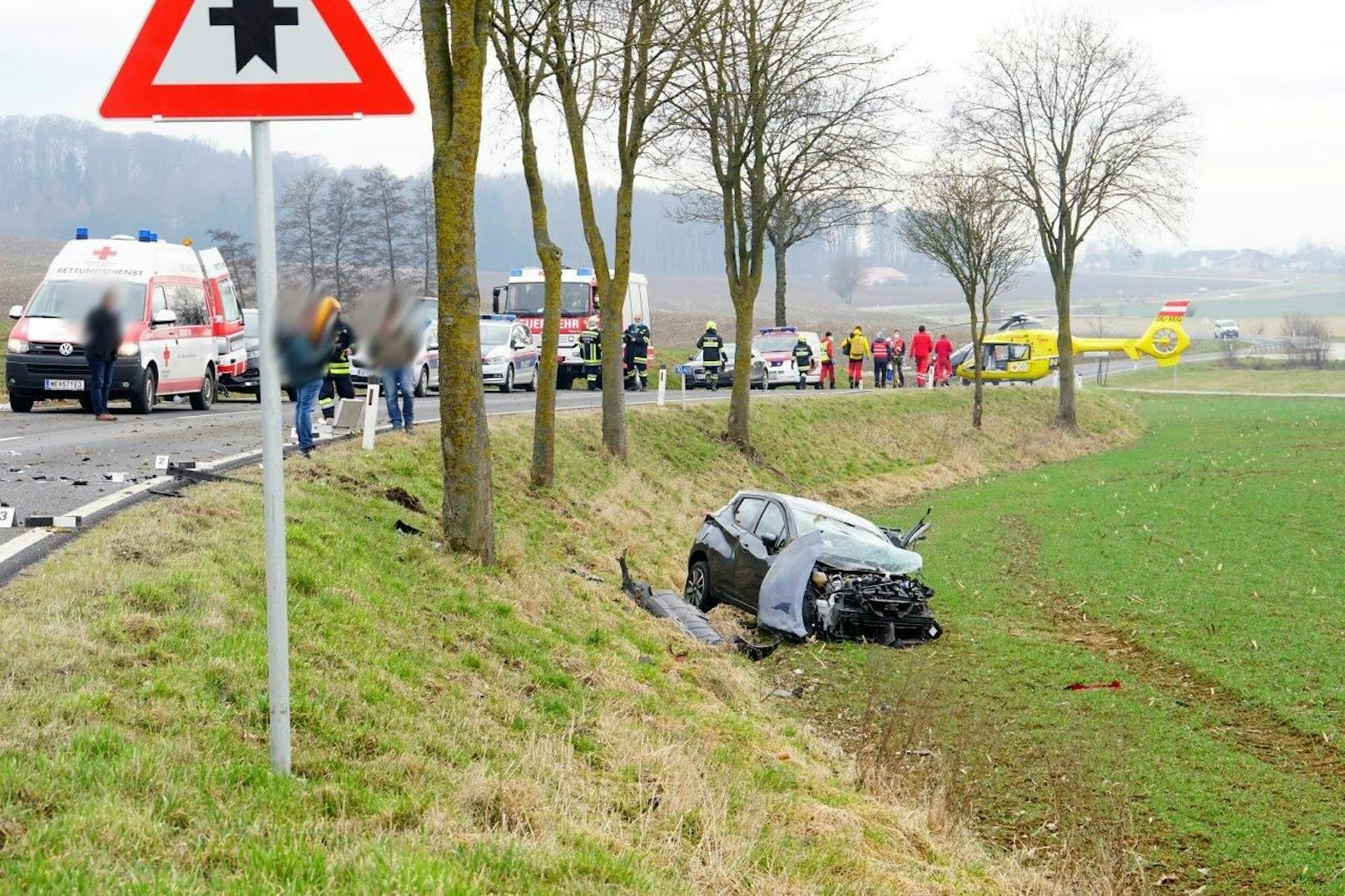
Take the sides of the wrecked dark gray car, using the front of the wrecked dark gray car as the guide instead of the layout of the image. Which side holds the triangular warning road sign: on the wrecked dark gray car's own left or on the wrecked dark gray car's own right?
on the wrecked dark gray car's own right

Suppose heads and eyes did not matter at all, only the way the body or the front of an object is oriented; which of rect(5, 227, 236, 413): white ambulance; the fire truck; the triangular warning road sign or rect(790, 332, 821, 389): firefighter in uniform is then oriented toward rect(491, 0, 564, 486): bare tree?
the fire truck

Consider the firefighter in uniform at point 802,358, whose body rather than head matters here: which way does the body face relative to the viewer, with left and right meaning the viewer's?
facing away from the viewer

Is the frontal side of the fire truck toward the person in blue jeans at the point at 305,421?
yes

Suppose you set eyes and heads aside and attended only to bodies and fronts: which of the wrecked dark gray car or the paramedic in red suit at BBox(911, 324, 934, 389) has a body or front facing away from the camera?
the paramedic in red suit

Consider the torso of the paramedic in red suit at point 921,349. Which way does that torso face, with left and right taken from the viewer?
facing away from the viewer

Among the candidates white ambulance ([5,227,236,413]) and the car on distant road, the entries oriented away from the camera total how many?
0

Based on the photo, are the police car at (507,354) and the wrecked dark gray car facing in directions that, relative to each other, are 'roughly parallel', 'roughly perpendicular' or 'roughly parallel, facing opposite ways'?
roughly perpendicular

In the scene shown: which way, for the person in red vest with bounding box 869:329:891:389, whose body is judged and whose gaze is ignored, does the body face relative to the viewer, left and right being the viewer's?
facing away from the viewer

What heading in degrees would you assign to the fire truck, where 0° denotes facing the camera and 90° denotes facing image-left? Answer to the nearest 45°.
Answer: approximately 0°

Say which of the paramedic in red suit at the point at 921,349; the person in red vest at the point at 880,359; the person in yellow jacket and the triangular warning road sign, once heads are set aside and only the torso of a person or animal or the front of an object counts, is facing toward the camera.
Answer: the triangular warning road sign
